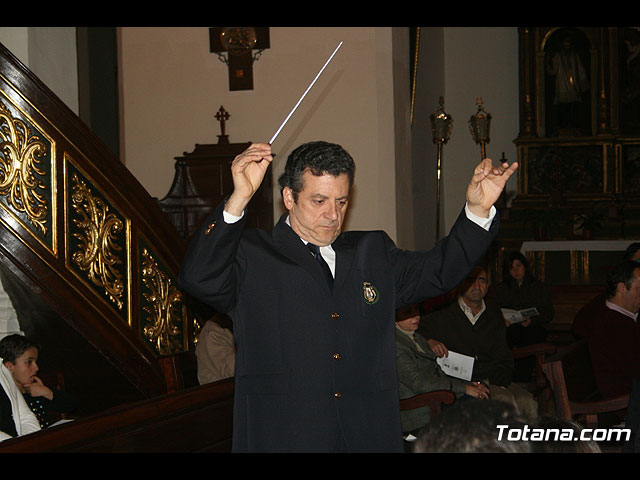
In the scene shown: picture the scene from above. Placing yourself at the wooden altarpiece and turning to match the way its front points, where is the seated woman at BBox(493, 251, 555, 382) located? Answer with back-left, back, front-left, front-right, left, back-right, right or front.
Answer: front

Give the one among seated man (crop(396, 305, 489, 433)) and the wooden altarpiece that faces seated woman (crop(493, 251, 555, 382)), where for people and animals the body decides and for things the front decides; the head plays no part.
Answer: the wooden altarpiece

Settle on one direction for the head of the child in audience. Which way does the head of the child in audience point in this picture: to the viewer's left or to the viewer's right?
to the viewer's right

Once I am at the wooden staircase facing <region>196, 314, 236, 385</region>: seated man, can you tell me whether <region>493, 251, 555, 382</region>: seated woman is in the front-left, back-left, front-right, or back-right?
front-left

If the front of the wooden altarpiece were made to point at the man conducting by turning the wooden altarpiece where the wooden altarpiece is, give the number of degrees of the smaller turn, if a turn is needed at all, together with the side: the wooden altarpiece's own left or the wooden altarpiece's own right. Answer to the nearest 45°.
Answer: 0° — it already faces them

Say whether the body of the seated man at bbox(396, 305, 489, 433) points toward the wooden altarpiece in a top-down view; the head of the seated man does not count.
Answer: no

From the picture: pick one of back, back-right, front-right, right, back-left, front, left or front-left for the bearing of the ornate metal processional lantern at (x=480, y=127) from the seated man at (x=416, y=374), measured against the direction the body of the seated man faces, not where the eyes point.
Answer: back-left

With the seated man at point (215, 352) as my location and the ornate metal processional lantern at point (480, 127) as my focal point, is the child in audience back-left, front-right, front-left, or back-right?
back-left

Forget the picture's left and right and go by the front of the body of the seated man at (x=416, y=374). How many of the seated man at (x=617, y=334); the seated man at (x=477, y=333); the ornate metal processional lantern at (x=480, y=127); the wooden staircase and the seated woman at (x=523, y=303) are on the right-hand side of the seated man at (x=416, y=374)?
1

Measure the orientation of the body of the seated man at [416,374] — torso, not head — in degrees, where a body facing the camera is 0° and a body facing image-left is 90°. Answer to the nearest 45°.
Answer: approximately 315°

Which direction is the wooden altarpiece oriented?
toward the camera

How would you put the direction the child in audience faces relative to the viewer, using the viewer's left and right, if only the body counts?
facing to the right of the viewer
